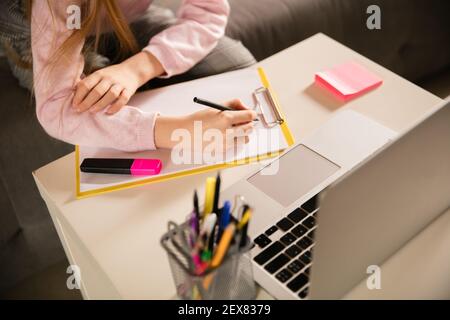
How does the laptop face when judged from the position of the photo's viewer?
facing away from the viewer and to the left of the viewer

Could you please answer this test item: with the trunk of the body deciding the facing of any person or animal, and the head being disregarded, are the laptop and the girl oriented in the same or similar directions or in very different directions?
very different directions
